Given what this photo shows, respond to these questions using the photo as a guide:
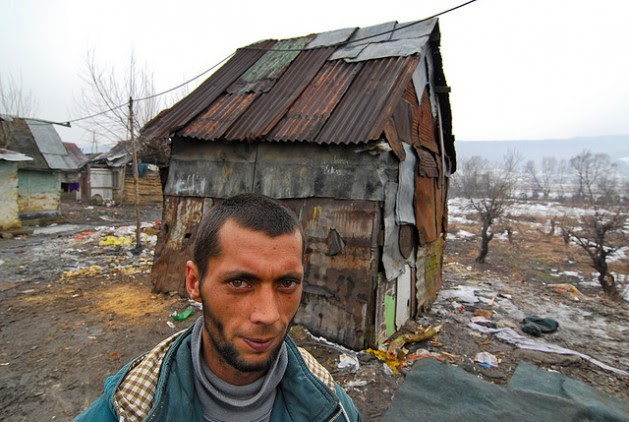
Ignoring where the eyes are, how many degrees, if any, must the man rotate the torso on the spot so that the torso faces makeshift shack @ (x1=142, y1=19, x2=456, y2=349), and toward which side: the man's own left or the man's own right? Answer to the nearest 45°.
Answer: approximately 135° to the man's own left

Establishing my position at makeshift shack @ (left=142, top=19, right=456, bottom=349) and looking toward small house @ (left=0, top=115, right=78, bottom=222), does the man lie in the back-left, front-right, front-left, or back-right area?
back-left

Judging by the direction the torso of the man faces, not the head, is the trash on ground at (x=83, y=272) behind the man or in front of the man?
behind

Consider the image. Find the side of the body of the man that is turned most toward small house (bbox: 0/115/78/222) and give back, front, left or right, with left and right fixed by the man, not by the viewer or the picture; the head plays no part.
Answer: back

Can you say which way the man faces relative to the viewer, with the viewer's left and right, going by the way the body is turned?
facing the viewer and to the right of the viewer

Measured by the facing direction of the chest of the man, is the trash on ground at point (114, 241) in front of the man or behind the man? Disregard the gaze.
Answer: behind

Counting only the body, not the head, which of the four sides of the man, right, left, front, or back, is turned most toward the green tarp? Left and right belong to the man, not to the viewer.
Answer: left

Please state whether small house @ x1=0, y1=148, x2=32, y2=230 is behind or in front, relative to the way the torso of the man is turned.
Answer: behind

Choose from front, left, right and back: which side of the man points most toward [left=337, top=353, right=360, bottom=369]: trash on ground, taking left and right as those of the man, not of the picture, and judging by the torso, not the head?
back
